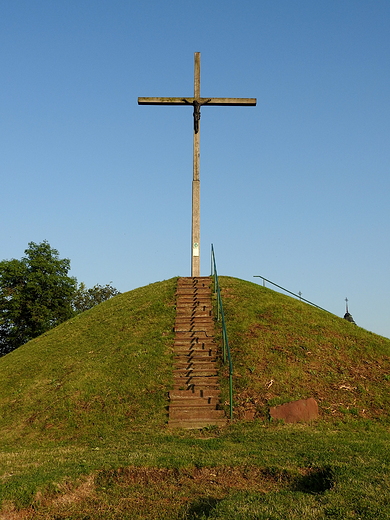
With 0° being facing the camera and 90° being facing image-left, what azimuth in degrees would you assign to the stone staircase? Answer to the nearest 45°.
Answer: approximately 0°

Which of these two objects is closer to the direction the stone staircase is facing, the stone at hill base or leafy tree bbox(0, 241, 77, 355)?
the stone at hill base

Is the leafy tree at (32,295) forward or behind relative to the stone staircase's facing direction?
behind

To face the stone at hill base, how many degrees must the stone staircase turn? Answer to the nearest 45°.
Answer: approximately 45° to its left
